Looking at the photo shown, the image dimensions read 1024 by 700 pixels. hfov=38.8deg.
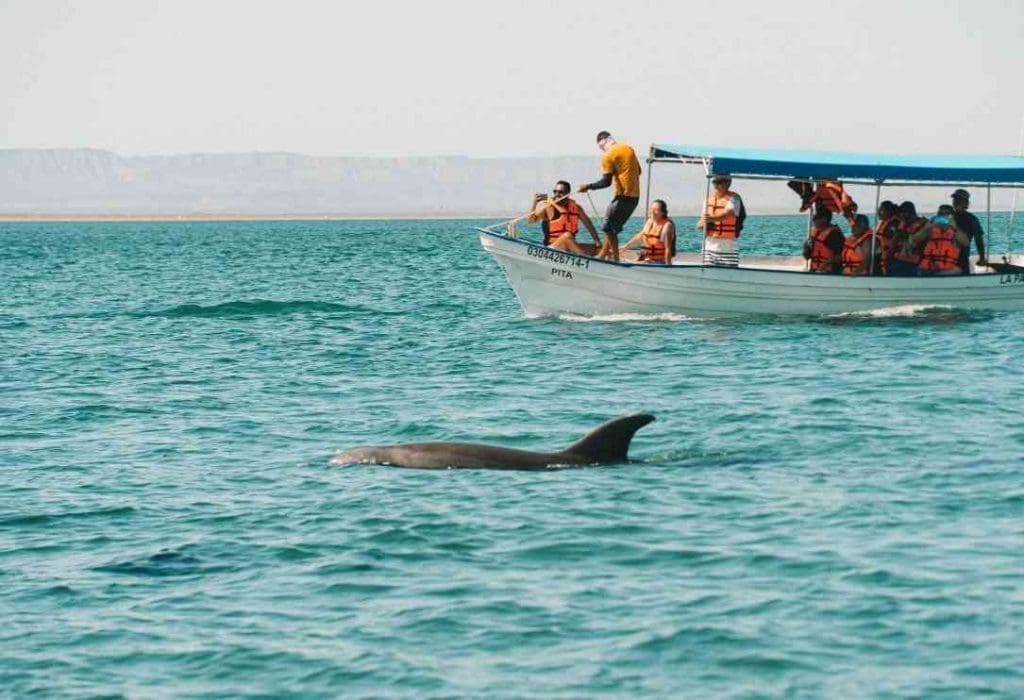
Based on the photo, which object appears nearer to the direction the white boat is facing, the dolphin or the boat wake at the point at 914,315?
the dolphin

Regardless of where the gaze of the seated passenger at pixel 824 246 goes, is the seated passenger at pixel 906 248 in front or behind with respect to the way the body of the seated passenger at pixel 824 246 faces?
behind

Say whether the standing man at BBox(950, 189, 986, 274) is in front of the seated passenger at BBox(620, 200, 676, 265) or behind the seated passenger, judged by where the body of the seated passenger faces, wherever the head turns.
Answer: behind

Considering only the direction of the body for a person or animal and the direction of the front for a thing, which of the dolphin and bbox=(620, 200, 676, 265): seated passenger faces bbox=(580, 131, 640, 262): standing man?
the seated passenger

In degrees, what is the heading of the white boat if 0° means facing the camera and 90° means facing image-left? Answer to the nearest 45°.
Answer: approximately 90°

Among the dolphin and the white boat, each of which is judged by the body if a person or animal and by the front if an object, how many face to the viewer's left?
2

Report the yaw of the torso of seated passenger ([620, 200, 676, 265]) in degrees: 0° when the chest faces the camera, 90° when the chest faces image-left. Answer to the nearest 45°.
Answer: approximately 45°

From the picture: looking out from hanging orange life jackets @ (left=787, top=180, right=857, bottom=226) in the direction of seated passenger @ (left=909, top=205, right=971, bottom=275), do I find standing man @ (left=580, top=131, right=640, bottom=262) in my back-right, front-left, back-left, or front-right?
back-right

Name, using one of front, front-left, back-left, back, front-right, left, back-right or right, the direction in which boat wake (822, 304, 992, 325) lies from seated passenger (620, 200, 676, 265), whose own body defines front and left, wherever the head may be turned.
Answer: back-left

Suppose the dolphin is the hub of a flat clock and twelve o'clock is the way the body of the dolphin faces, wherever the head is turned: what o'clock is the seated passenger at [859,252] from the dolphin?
The seated passenger is roughly at 4 o'clock from the dolphin.

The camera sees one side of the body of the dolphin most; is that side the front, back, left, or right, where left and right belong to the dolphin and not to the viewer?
left

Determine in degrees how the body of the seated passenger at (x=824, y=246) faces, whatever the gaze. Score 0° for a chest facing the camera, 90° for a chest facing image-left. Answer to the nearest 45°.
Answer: approximately 45°
